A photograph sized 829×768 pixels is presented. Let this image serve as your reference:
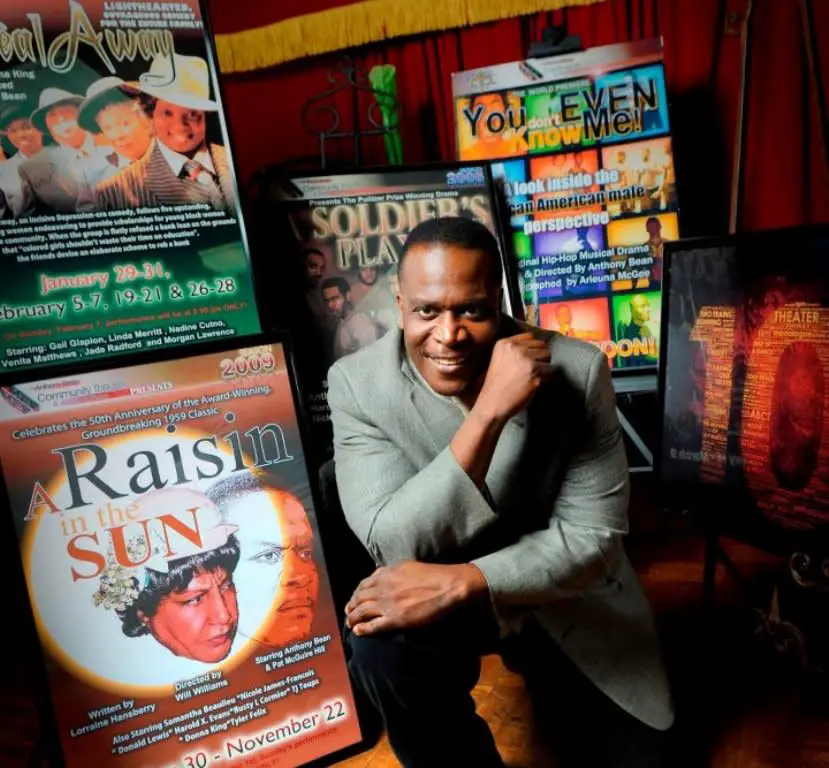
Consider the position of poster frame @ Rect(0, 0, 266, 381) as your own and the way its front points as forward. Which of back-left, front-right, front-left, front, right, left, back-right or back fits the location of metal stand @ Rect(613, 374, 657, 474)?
left

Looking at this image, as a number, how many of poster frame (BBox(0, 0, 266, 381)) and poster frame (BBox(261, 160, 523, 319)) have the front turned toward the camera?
2

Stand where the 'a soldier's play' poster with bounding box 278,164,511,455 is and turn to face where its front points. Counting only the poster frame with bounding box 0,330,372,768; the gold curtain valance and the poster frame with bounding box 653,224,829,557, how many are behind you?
1

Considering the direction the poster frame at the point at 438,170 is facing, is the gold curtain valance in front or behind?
behind

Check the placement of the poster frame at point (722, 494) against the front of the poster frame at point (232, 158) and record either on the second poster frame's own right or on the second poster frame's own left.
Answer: on the second poster frame's own left

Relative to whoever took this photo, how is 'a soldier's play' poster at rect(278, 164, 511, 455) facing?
facing the viewer

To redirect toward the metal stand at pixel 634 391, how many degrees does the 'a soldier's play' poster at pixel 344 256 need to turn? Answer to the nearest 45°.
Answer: approximately 90° to its left

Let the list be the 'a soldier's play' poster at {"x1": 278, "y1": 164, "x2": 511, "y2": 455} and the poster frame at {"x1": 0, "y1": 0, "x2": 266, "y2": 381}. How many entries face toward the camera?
2

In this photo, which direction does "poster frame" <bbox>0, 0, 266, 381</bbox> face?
toward the camera
